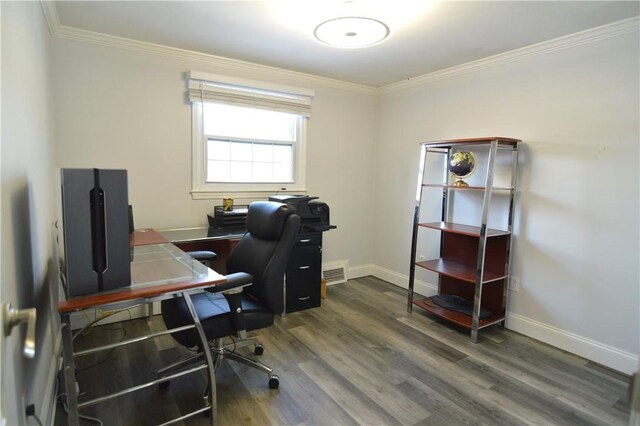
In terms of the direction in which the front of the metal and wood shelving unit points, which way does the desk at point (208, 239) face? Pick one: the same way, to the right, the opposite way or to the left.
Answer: to the left

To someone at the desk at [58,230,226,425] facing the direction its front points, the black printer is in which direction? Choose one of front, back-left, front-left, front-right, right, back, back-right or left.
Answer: front-left

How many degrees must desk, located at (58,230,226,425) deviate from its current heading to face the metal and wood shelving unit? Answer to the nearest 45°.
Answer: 0° — it already faces it

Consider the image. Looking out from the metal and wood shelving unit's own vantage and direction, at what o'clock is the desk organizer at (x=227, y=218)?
The desk organizer is roughly at 1 o'clock from the metal and wood shelving unit.

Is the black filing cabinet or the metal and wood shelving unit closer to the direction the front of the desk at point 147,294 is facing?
the metal and wood shelving unit

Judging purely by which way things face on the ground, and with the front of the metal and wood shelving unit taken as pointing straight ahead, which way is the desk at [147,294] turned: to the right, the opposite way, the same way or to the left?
the opposite way

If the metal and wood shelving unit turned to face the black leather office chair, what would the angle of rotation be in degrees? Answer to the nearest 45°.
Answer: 0° — it already faces it

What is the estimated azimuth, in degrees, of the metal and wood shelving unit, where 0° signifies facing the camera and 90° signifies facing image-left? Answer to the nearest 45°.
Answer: approximately 45°

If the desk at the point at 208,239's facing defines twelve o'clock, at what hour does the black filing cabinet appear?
The black filing cabinet is roughly at 9 o'clock from the desk.

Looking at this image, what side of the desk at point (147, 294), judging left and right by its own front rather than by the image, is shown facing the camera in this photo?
right

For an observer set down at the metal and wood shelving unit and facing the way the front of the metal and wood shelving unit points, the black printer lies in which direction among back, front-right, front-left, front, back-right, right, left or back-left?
front-right
